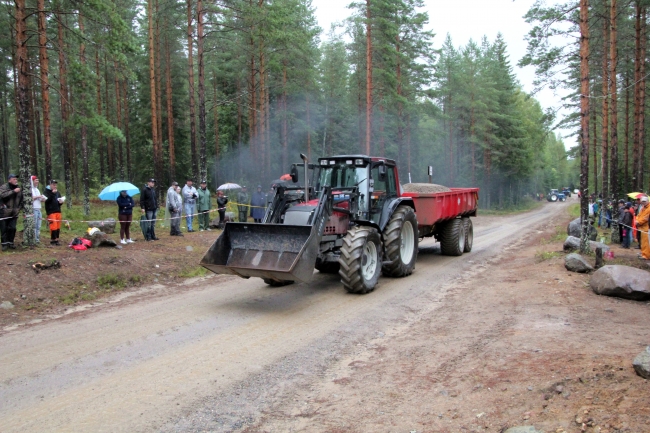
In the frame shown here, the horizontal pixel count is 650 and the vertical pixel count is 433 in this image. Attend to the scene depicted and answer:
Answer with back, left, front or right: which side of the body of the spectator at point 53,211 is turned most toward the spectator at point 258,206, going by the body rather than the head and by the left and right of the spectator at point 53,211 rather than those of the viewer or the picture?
left

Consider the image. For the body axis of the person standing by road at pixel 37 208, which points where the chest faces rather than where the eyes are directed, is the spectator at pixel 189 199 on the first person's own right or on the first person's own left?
on the first person's own left

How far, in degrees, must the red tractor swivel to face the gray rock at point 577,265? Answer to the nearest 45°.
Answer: approximately 135° to its left

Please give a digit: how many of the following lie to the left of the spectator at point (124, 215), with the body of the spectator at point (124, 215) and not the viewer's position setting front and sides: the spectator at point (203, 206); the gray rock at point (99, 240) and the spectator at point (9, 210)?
1

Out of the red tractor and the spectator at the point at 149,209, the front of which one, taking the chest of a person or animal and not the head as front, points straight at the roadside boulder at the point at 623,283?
the spectator

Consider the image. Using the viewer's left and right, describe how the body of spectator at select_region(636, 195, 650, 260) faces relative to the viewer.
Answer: facing to the left of the viewer

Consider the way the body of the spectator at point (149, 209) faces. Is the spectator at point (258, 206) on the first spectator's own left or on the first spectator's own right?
on the first spectator's own left

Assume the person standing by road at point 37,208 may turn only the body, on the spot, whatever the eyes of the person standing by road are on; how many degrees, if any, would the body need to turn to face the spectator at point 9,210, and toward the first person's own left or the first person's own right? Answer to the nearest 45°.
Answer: approximately 90° to the first person's own right

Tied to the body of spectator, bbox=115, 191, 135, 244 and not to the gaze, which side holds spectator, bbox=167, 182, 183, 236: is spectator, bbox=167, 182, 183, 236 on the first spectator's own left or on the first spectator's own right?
on the first spectator's own left

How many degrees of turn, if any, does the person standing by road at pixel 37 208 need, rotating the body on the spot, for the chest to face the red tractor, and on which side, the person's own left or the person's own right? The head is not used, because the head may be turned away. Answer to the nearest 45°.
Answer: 0° — they already face it

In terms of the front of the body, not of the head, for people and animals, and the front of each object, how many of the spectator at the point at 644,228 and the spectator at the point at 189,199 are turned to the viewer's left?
1
